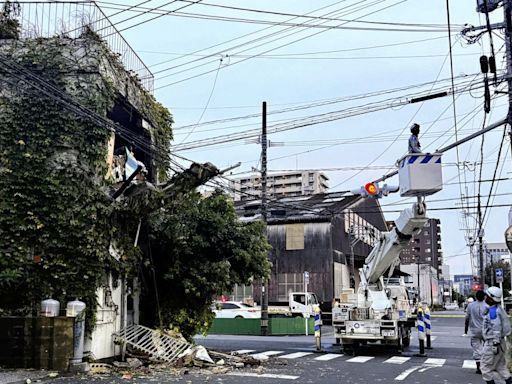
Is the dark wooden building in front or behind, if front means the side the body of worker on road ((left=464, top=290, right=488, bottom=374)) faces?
in front

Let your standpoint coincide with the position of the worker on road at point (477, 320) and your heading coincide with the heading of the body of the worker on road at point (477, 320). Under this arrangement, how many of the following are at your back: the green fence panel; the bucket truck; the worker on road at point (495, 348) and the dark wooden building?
1

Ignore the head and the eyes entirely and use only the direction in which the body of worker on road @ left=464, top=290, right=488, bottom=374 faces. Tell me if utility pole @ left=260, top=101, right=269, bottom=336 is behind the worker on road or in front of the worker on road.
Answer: in front

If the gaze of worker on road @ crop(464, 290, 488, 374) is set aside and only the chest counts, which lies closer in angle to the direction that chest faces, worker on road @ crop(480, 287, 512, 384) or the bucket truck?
the bucket truck

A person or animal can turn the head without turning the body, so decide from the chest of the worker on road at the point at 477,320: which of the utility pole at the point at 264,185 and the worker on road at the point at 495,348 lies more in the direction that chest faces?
the utility pole

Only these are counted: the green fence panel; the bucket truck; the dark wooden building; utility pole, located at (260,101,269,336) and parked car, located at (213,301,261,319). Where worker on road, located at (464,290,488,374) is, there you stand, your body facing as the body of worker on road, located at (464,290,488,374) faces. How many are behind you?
0

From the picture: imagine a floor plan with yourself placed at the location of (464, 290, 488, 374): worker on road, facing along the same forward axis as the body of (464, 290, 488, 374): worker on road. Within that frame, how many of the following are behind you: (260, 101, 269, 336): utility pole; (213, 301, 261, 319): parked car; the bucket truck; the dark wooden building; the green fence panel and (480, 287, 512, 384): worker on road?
1

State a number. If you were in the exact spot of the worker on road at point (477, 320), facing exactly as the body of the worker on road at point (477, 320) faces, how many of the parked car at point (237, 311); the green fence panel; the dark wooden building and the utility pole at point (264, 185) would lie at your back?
0

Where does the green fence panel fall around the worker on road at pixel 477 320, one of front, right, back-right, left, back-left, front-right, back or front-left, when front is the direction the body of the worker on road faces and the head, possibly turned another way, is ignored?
front-left

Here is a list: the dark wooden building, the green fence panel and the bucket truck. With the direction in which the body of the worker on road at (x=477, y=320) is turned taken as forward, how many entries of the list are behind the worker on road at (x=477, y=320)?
0

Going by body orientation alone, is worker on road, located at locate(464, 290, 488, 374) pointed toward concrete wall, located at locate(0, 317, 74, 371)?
no

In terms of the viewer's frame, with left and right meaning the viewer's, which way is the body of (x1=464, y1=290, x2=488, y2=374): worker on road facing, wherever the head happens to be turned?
facing away from the viewer

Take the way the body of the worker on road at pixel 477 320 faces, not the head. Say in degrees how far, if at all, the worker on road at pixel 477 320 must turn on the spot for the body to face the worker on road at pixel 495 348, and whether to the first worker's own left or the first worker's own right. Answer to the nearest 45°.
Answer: approximately 180°
